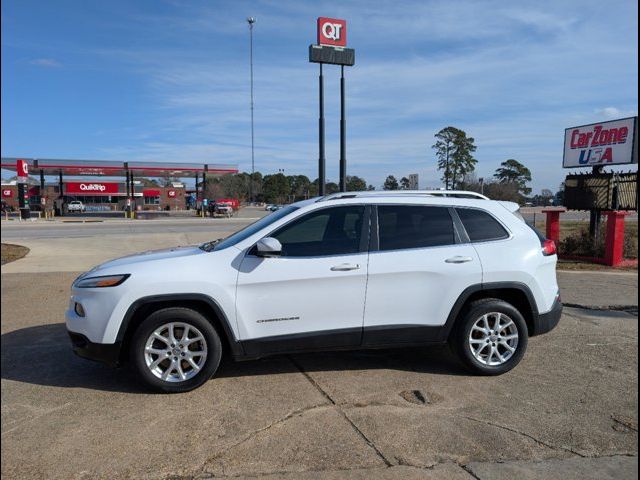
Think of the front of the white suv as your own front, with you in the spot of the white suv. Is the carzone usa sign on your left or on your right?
on your right

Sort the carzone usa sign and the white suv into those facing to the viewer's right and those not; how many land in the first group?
0

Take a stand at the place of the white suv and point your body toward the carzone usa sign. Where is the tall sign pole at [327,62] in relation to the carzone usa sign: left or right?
left

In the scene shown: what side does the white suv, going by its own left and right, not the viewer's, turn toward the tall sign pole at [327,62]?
right

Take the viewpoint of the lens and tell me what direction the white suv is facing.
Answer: facing to the left of the viewer

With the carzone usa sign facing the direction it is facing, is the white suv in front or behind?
in front

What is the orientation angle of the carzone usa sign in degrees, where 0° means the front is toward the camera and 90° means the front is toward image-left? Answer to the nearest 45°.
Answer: approximately 45°

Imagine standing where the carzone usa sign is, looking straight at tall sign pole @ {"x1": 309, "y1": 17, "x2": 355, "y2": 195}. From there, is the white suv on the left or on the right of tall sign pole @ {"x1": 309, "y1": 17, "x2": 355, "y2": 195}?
left
